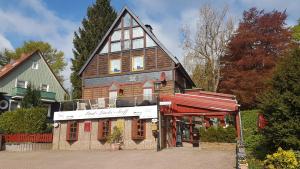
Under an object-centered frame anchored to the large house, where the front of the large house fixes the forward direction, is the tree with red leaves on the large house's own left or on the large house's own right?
on the large house's own left

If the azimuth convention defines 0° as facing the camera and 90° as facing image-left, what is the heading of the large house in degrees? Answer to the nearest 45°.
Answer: approximately 0°

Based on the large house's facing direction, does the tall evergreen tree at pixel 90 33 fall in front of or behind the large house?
behind

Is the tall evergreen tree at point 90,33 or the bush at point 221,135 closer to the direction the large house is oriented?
the bush

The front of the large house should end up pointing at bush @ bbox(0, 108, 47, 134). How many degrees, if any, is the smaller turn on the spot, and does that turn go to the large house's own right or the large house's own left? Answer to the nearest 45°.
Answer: approximately 90° to the large house's own right

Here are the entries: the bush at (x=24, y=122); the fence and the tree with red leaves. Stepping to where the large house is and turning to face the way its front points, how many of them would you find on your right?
2

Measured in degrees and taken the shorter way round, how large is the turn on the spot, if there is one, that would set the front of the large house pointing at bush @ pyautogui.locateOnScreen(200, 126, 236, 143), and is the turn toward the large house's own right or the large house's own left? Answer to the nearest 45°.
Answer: approximately 45° to the large house's own left

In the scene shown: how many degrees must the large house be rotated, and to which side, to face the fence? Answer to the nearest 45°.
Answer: approximately 90° to its right

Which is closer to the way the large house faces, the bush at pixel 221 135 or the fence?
the bush

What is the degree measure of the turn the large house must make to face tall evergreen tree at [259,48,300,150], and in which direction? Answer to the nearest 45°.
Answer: approximately 45° to its left
